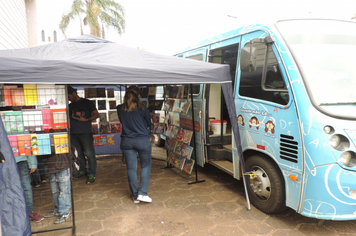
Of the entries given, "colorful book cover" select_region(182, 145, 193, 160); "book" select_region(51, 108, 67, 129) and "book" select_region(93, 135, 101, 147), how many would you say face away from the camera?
0

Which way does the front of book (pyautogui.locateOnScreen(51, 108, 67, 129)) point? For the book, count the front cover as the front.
toward the camera

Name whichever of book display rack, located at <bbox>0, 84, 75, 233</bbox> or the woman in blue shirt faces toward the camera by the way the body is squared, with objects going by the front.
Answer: the book display rack

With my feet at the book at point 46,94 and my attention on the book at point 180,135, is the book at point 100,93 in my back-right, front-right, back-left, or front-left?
front-left

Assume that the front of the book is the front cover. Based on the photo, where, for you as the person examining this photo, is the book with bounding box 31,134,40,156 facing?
facing the viewer

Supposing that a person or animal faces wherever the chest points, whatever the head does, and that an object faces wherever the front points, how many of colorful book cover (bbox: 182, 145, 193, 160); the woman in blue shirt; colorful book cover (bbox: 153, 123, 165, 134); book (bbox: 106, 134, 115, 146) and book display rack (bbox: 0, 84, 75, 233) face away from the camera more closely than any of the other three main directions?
1

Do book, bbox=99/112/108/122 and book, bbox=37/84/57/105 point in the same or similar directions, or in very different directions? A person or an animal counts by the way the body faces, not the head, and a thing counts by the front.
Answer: same or similar directions

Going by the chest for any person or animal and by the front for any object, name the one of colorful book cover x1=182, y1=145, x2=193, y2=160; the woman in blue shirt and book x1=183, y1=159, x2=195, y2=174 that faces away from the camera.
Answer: the woman in blue shirt

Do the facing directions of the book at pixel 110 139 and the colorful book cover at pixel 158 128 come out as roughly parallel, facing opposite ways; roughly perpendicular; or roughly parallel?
roughly parallel

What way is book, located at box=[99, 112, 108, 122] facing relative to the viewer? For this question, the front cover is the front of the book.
toward the camera

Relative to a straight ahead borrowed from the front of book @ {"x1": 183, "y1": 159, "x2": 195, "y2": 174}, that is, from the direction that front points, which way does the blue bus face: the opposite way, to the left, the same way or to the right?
to the left

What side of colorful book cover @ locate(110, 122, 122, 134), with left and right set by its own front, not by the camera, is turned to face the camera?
front
